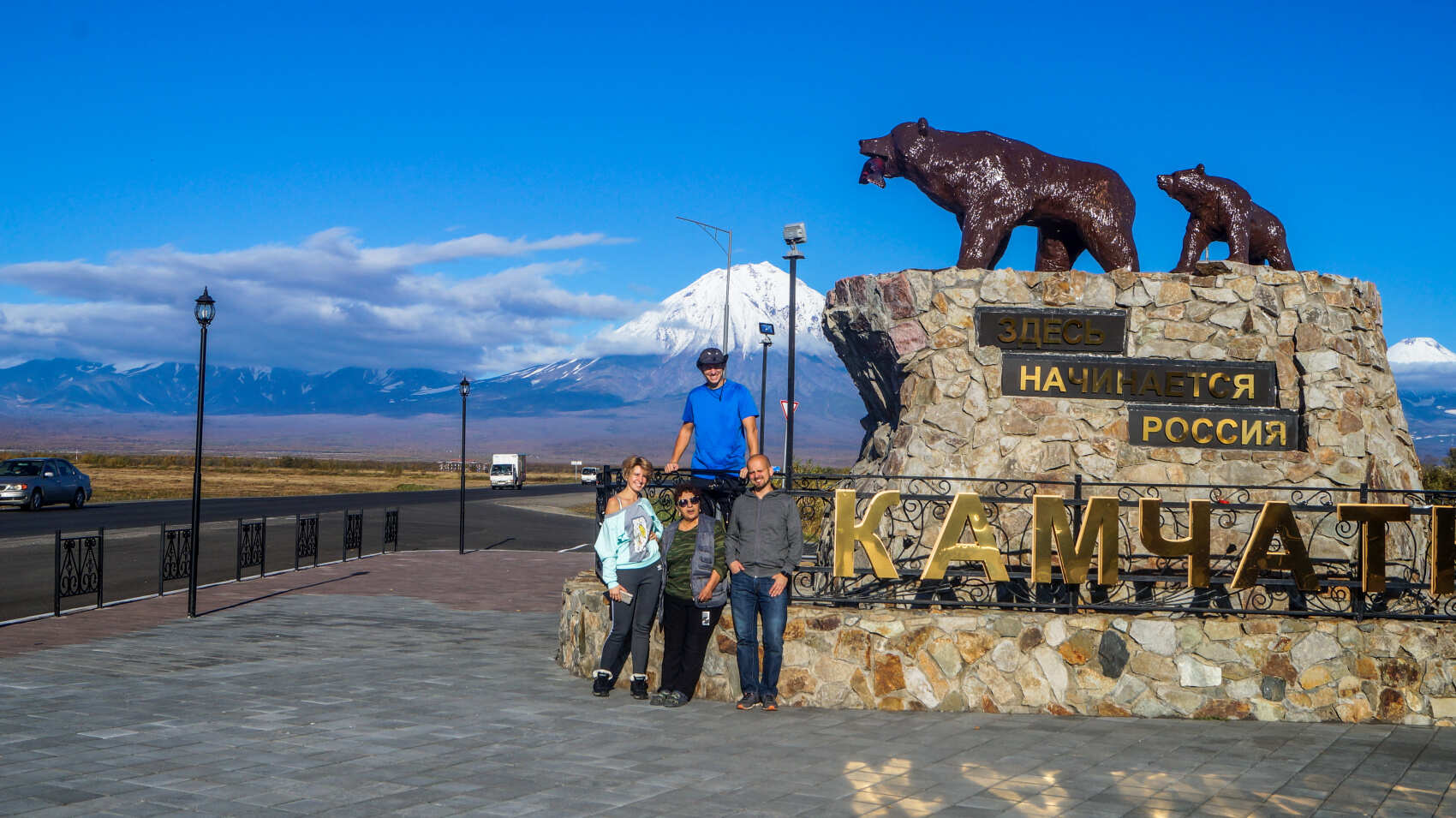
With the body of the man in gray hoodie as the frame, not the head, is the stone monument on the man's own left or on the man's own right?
on the man's own left

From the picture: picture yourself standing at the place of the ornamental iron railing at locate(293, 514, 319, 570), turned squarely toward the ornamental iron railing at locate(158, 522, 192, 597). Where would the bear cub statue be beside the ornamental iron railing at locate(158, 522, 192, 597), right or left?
left

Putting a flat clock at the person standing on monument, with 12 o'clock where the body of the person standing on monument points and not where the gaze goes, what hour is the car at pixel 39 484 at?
The car is roughly at 5 o'clock from the person standing on monument.

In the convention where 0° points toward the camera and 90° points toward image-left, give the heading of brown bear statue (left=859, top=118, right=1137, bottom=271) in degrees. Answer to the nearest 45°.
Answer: approximately 90°

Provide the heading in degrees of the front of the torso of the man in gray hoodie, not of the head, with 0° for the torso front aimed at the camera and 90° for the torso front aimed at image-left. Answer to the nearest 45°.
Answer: approximately 0°
